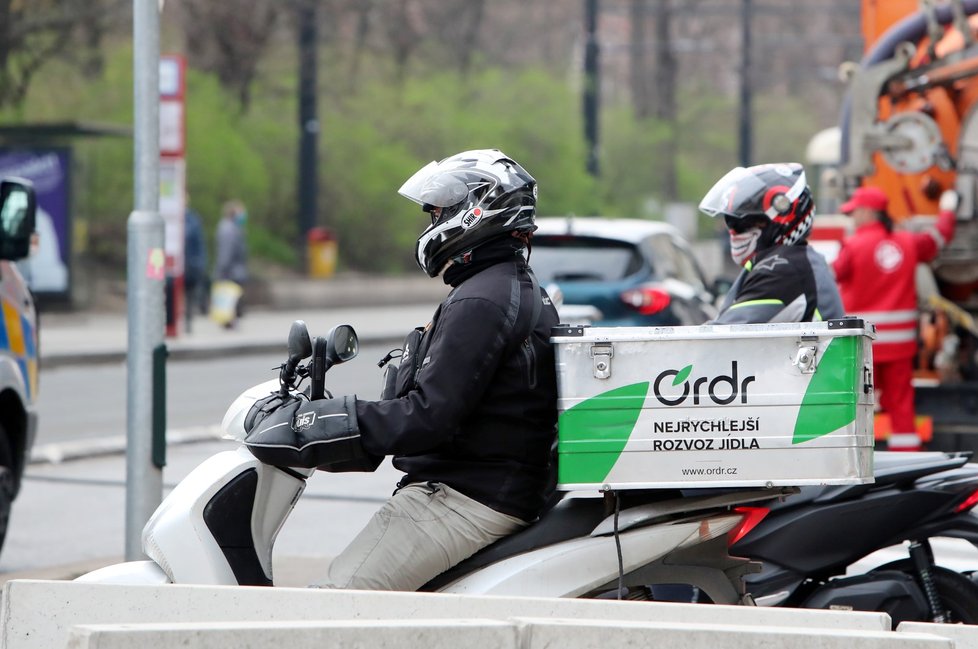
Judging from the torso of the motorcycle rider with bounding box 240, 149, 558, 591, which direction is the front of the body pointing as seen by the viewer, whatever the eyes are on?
to the viewer's left

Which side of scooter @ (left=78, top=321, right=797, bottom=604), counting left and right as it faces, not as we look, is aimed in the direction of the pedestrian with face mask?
right

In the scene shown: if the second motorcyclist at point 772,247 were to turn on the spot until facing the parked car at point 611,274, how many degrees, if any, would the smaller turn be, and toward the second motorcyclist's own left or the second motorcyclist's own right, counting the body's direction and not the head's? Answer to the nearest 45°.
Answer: approximately 90° to the second motorcyclist's own right

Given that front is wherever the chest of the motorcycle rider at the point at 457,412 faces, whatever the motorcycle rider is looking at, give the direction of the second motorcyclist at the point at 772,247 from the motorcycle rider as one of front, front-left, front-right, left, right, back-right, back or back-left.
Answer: back-right

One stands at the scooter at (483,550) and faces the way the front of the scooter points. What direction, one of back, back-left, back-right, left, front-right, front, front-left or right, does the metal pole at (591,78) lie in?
right

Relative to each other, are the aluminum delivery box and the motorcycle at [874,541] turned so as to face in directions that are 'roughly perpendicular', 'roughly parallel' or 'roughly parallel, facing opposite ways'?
roughly perpendicular

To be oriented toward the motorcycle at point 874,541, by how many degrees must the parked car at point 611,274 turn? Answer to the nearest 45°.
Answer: approximately 135° to its right

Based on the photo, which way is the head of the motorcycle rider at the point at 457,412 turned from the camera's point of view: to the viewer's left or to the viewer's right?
to the viewer's left

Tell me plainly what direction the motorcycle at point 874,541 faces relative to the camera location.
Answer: facing to the left of the viewer

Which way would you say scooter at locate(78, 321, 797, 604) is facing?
to the viewer's left

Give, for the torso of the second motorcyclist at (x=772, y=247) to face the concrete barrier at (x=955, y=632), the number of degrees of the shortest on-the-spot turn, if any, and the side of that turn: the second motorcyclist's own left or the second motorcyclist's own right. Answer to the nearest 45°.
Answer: approximately 90° to the second motorcyclist's own left

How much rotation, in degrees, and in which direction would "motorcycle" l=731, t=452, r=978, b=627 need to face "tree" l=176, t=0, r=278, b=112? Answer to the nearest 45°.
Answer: approximately 45° to its right

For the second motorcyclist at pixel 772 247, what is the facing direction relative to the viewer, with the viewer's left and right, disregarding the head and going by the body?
facing to the left of the viewer
